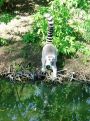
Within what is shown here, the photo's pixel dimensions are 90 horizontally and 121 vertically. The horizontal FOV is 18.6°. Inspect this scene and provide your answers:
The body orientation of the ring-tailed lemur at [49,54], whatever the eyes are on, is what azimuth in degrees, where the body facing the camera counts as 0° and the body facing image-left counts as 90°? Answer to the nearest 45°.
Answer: approximately 0°

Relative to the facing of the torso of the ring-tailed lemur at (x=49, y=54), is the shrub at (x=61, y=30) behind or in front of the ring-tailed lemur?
behind
